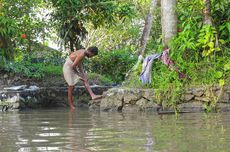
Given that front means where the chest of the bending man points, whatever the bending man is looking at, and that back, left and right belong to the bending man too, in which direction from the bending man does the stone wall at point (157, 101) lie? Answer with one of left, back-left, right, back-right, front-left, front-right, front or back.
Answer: front-right

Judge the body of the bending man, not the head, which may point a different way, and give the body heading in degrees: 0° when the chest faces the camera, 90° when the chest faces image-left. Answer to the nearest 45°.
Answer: approximately 270°

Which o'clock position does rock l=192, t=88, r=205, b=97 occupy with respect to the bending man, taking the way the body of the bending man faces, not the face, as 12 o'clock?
The rock is roughly at 1 o'clock from the bending man.

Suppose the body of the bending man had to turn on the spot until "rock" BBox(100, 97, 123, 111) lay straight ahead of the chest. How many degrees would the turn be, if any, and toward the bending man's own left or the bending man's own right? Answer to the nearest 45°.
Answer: approximately 45° to the bending man's own right

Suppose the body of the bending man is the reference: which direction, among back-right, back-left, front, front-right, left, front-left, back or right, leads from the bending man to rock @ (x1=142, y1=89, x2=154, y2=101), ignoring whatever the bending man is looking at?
front-right

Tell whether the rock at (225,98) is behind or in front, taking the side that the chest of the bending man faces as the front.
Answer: in front

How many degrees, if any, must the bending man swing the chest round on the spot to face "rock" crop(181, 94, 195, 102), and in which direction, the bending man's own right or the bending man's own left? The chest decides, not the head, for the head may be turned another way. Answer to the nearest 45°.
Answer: approximately 45° to the bending man's own right
